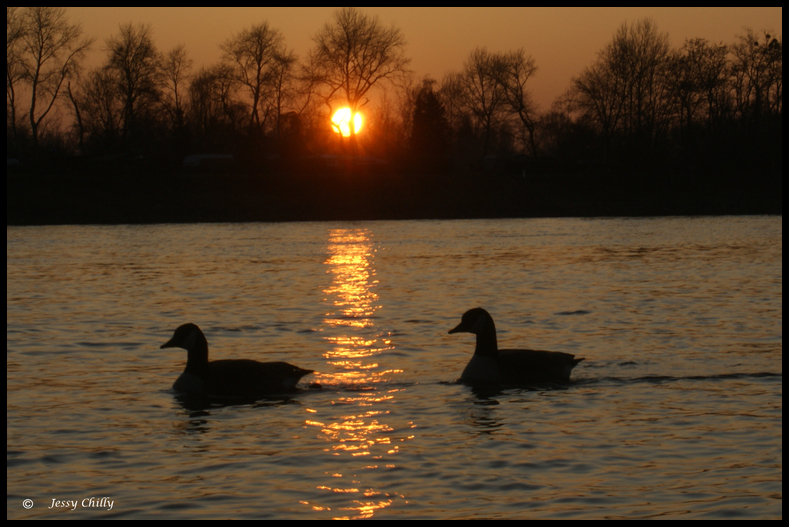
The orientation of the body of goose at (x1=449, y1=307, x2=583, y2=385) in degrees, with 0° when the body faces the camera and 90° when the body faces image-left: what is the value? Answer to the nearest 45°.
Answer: approximately 90°

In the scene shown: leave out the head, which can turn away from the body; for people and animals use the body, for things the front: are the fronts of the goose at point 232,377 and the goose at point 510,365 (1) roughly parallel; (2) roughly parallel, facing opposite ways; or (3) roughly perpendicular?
roughly parallel

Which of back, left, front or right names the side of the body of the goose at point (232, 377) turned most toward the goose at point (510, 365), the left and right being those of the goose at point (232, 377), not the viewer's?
back

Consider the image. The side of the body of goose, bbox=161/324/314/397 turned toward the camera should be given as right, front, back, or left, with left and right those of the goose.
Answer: left

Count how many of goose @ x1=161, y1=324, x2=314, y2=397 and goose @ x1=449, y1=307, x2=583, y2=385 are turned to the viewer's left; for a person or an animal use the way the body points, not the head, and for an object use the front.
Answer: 2

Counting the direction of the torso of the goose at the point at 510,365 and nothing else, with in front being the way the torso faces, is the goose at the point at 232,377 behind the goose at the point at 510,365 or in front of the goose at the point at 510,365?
in front
